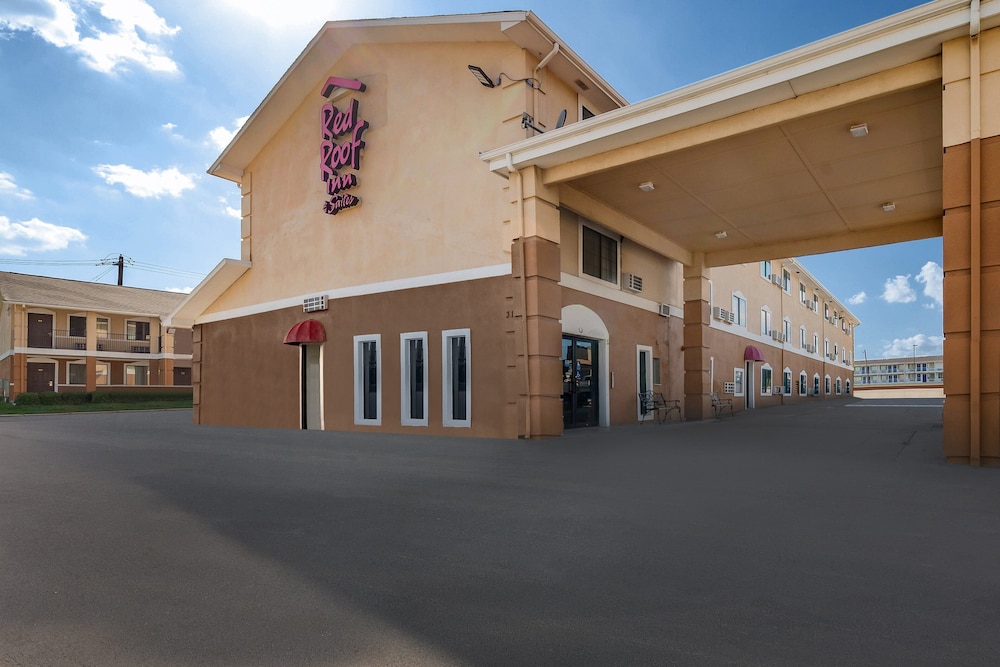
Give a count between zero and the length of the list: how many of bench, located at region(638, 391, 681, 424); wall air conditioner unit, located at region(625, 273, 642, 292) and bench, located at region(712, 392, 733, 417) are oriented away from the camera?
0

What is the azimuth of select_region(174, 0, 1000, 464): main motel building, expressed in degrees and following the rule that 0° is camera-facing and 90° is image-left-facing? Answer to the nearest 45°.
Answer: approximately 315°

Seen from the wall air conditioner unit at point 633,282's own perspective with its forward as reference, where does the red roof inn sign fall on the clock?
The red roof inn sign is roughly at 4 o'clock from the wall air conditioner unit.

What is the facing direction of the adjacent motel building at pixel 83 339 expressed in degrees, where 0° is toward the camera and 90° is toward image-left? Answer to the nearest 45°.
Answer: approximately 315°

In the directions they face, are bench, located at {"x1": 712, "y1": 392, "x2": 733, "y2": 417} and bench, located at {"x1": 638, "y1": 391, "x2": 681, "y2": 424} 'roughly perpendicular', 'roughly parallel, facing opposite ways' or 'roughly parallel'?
roughly parallel
